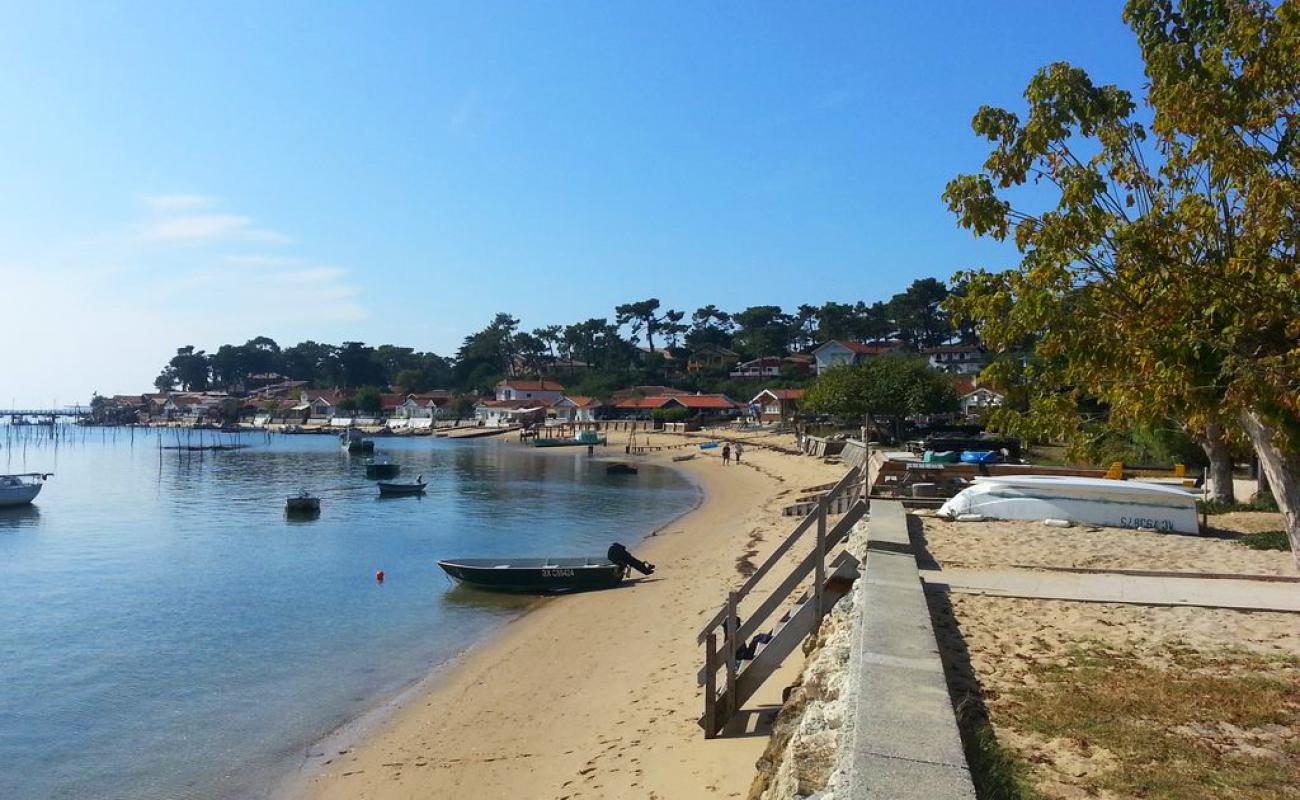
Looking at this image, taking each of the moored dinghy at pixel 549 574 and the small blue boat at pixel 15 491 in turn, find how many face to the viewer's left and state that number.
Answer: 1

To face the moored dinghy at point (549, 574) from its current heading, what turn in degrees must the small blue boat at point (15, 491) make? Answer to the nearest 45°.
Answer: approximately 90° to its right

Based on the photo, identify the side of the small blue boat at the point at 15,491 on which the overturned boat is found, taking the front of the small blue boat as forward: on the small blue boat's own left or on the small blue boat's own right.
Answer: on the small blue boat's own right

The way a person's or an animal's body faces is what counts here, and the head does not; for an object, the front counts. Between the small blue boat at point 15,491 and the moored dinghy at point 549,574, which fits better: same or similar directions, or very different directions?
very different directions

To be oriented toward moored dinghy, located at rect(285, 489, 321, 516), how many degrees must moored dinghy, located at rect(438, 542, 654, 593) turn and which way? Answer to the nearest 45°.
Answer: approximately 45° to its right

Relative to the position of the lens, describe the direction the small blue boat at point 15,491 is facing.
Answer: facing to the right of the viewer

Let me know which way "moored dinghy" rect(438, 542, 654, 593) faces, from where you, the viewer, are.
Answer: facing to the left of the viewer

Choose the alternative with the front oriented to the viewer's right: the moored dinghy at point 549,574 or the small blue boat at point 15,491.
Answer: the small blue boat
